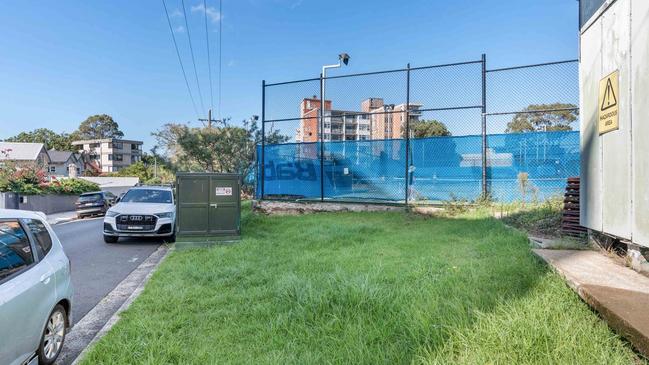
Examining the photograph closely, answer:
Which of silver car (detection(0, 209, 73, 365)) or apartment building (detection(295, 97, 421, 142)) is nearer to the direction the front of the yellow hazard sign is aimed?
the silver car

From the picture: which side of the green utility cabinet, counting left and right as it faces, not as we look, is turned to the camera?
front

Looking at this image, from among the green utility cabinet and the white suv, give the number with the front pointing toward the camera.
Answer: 2

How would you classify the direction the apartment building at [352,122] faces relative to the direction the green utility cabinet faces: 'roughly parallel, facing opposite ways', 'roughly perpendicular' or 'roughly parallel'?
roughly parallel

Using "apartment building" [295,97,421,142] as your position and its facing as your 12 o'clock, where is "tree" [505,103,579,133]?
The tree is roughly at 10 o'clock from the apartment building.

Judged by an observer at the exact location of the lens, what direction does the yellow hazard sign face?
facing the viewer and to the left of the viewer

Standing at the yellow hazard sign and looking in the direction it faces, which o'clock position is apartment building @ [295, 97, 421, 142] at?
The apartment building is roughly at 3 o'clock from the yellow hazard sign.

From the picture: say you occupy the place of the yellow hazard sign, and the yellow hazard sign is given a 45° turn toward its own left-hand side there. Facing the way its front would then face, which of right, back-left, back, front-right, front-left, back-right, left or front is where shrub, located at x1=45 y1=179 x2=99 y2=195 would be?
right

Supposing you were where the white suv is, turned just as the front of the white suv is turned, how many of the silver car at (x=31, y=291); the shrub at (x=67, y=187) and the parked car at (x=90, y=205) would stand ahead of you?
1

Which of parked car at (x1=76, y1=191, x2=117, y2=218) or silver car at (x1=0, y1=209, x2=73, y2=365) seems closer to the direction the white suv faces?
the silver car

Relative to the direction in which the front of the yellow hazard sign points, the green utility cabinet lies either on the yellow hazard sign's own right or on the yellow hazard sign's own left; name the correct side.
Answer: on the yellow hazard sign's own right

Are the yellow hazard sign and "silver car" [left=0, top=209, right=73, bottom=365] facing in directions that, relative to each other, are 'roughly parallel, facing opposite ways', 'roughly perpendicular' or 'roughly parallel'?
roughly perpendicular

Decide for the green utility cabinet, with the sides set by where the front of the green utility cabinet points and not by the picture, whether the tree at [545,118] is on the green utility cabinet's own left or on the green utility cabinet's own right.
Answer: on the green utility cabinet's own left

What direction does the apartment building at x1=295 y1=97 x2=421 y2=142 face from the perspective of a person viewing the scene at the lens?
facing the viewer
